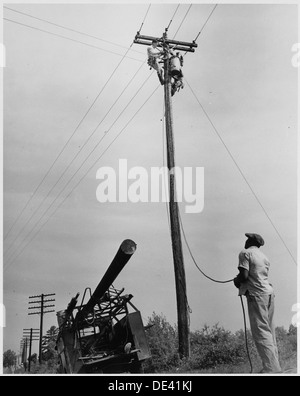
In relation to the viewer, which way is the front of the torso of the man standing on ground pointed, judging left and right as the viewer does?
facing away from the viewer and to the left of the viewer

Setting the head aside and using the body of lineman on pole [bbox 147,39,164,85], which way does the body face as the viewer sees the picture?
to the viewer's right

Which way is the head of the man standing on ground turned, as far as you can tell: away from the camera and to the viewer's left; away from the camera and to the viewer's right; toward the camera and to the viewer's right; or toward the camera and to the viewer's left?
away from the camera and to the viewer's left
